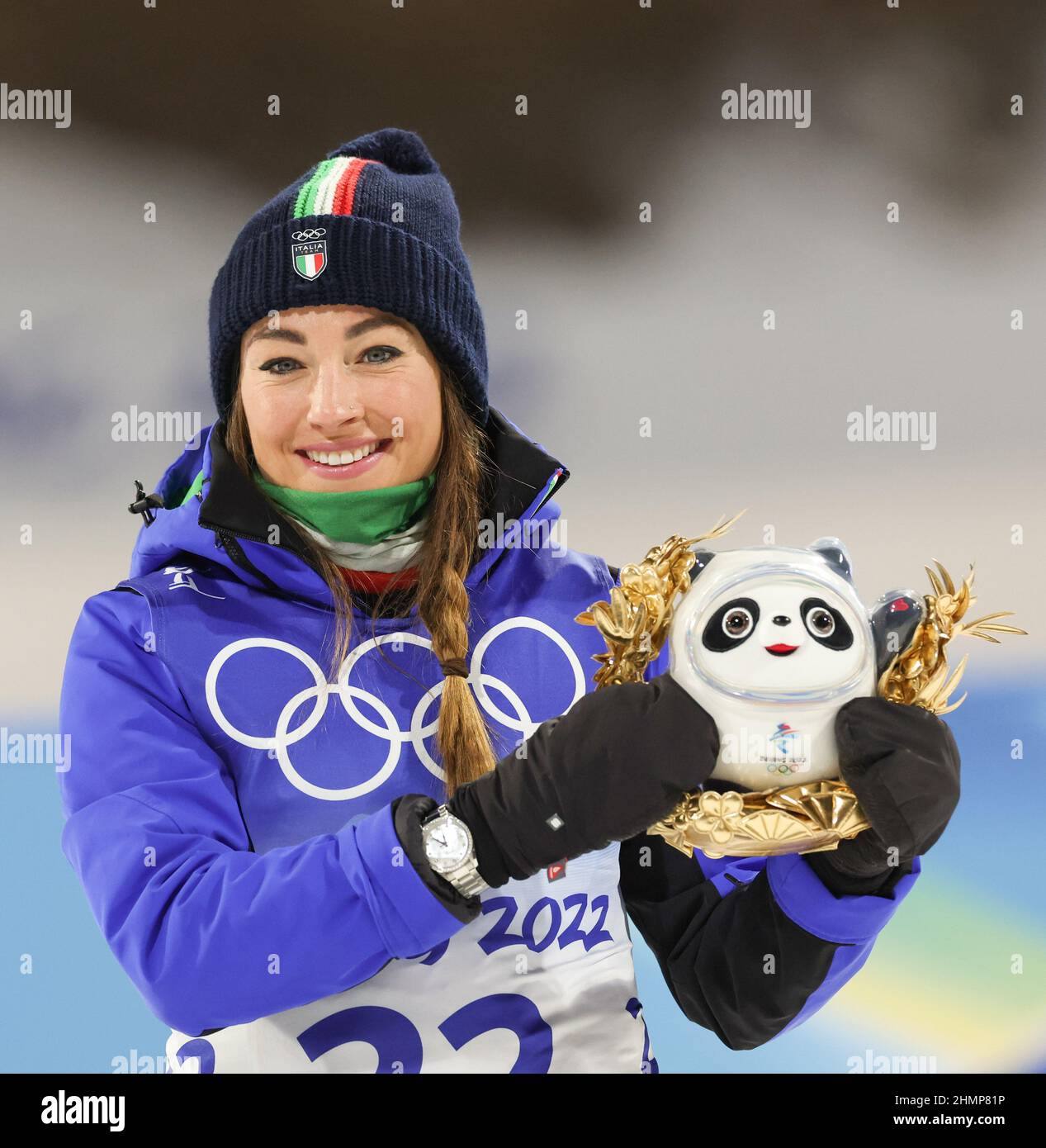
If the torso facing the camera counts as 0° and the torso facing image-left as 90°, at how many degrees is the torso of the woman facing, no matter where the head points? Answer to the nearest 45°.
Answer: approximately 0°
